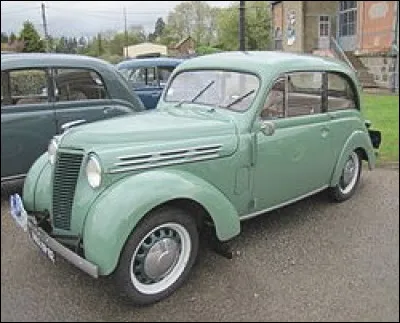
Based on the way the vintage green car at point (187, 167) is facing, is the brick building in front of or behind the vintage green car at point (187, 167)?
behind

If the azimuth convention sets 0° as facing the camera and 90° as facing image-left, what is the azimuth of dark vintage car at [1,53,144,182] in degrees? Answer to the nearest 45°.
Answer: approximately 90°

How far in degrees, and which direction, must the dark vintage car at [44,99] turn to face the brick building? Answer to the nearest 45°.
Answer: approximately 135° to its right

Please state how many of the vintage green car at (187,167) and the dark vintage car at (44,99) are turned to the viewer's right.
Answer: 0

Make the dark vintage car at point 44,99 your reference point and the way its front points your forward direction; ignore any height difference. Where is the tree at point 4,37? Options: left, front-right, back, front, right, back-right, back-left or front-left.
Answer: right

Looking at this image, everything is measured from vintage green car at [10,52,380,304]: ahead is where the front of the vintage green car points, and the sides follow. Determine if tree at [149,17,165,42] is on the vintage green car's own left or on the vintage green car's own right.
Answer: on the vintage green car's own right

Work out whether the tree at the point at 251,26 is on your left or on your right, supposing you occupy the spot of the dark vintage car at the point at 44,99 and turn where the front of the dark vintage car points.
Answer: on your right

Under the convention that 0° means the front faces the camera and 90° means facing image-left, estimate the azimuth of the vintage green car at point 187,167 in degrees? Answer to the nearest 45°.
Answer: approximately 45°
